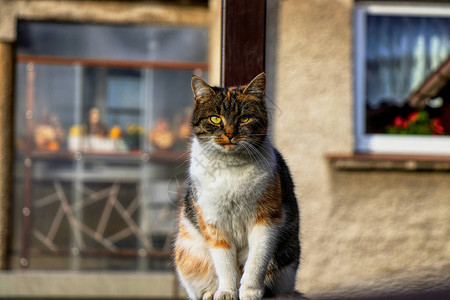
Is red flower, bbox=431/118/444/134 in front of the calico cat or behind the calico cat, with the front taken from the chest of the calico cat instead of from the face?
behind

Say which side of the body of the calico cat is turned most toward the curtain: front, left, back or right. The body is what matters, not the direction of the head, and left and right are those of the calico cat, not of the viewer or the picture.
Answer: back

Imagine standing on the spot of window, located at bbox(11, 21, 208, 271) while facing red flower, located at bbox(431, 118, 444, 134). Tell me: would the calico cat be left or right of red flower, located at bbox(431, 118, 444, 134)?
right

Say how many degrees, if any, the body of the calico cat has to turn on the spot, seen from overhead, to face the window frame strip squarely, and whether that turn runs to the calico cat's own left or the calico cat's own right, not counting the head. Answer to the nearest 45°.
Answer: approximately 135° to the calico cat's own right

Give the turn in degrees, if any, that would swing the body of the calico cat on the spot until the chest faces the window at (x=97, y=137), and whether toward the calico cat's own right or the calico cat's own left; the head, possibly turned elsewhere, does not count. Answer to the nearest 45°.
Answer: approximately 180°

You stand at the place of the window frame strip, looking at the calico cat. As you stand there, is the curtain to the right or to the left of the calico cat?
left

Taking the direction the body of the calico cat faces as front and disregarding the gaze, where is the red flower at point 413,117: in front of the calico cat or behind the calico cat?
behind

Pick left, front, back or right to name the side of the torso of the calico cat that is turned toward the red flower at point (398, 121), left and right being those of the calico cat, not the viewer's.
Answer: back

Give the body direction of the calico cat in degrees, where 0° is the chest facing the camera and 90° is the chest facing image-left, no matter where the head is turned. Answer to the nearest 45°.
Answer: approximately 0°
